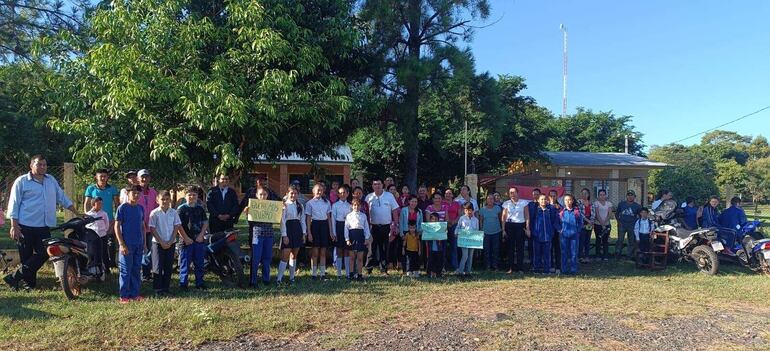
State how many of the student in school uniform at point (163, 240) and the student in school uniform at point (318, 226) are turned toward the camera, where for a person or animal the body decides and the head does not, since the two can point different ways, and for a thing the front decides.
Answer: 2

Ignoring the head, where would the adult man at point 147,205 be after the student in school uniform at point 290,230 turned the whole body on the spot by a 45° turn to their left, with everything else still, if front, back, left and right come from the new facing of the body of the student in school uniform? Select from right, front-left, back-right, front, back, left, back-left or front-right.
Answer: back-right

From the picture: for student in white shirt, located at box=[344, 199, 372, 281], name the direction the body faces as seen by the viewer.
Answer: toward the camera

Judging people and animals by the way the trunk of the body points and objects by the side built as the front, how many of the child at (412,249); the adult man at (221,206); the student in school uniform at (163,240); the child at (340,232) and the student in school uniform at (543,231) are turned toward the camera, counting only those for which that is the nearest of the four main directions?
5

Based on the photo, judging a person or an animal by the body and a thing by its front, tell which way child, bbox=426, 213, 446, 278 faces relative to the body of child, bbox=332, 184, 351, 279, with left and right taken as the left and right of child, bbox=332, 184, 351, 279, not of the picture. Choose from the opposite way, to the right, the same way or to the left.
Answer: the same way

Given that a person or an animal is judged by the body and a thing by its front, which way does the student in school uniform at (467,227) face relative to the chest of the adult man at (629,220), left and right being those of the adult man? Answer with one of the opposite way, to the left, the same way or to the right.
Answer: the same way

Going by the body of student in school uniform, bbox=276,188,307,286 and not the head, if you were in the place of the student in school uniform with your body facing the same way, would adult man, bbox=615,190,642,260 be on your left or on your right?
on your left

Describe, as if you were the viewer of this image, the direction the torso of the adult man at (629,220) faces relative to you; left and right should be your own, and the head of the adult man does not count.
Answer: facing the viewer

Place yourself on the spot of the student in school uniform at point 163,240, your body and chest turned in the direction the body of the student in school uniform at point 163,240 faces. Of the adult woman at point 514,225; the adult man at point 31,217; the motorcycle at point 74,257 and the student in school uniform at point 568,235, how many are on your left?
2

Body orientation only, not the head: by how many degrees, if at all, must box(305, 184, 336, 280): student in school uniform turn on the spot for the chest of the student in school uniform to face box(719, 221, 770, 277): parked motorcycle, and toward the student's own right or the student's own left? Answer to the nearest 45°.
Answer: approximately 90° to the student's own left

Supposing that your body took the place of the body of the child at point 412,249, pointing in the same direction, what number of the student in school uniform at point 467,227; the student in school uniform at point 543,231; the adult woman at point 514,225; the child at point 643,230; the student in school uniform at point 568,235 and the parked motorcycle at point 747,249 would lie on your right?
0

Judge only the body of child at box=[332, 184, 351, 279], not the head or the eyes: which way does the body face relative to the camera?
toward the camera

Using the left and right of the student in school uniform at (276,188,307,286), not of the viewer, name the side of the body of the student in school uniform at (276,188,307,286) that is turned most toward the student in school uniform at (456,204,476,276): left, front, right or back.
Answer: left

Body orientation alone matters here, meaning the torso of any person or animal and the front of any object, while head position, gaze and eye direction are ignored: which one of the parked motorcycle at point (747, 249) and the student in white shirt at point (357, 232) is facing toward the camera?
the student in white shirt
